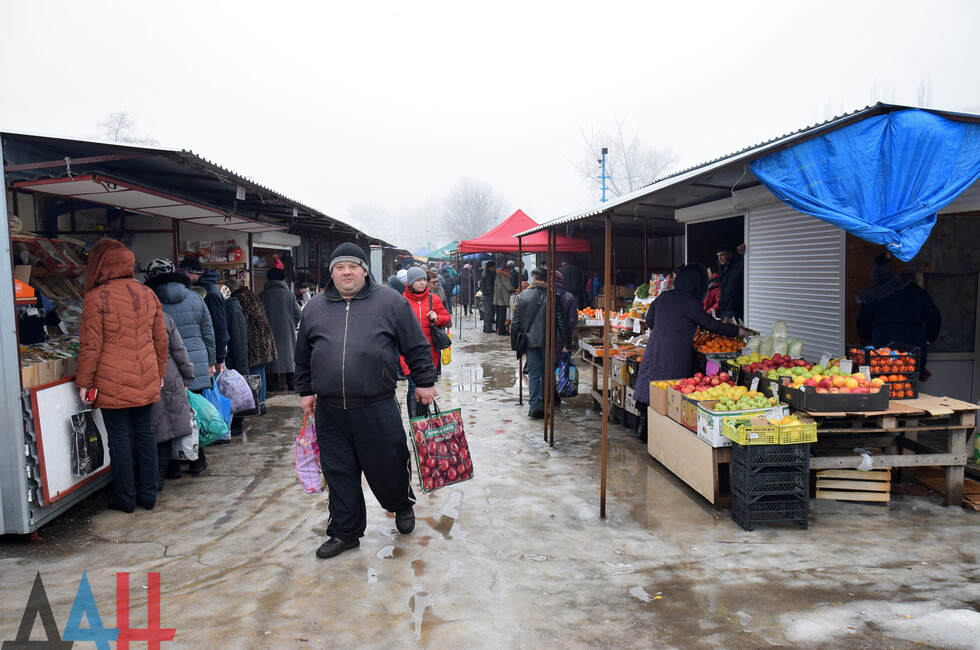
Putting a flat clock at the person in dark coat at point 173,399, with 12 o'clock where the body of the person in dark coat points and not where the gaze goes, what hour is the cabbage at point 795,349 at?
The cabbage is roughly at 5 o'clock from the person in dark coat.

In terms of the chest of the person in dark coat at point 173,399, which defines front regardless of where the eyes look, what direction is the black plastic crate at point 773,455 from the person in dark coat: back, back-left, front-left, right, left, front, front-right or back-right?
back

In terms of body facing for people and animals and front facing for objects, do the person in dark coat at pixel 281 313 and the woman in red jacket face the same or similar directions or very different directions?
very different directions

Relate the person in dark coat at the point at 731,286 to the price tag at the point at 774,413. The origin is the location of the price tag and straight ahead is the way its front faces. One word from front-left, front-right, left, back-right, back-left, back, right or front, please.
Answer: back

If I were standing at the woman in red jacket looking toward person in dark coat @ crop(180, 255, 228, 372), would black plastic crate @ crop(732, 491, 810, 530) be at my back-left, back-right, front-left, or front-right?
back-left

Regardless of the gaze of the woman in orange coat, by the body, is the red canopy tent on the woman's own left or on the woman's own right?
on the woman's own right

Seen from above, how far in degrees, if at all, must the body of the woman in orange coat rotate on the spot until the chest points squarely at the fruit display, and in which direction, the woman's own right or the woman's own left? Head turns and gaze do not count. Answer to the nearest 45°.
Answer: approximately 135° to the woman's own right

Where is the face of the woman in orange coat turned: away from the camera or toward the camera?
away from the camera

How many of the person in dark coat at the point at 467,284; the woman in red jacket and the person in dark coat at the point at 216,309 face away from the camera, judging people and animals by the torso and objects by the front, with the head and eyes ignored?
1

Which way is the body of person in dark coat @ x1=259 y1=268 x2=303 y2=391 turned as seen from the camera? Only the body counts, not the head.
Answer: away from the camera

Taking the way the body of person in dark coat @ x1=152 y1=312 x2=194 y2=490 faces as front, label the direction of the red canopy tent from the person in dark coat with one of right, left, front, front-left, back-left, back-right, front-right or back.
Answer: right

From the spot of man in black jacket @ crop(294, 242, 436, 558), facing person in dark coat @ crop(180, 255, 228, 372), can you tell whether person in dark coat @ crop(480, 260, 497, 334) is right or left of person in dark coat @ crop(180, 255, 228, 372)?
right

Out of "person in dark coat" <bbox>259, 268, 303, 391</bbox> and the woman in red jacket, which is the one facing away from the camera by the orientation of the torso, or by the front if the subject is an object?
the person in dark coat

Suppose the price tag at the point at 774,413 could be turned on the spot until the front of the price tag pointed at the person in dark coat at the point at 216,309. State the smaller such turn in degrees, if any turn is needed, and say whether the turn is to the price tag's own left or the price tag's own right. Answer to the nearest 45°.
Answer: approximately 90° to the price tag's own right

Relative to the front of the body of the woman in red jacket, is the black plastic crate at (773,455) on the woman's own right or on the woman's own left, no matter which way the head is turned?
on the woman's own left
